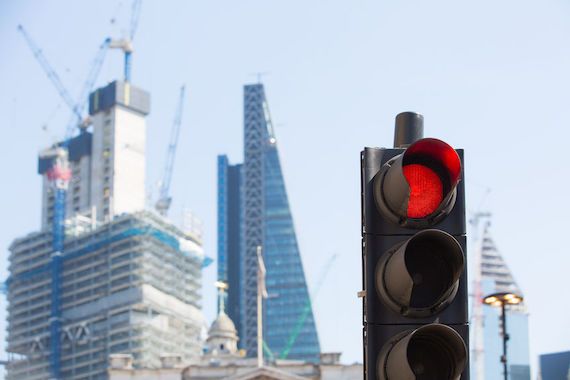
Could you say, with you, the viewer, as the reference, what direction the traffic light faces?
facing the viewer and to the right of the viewer
